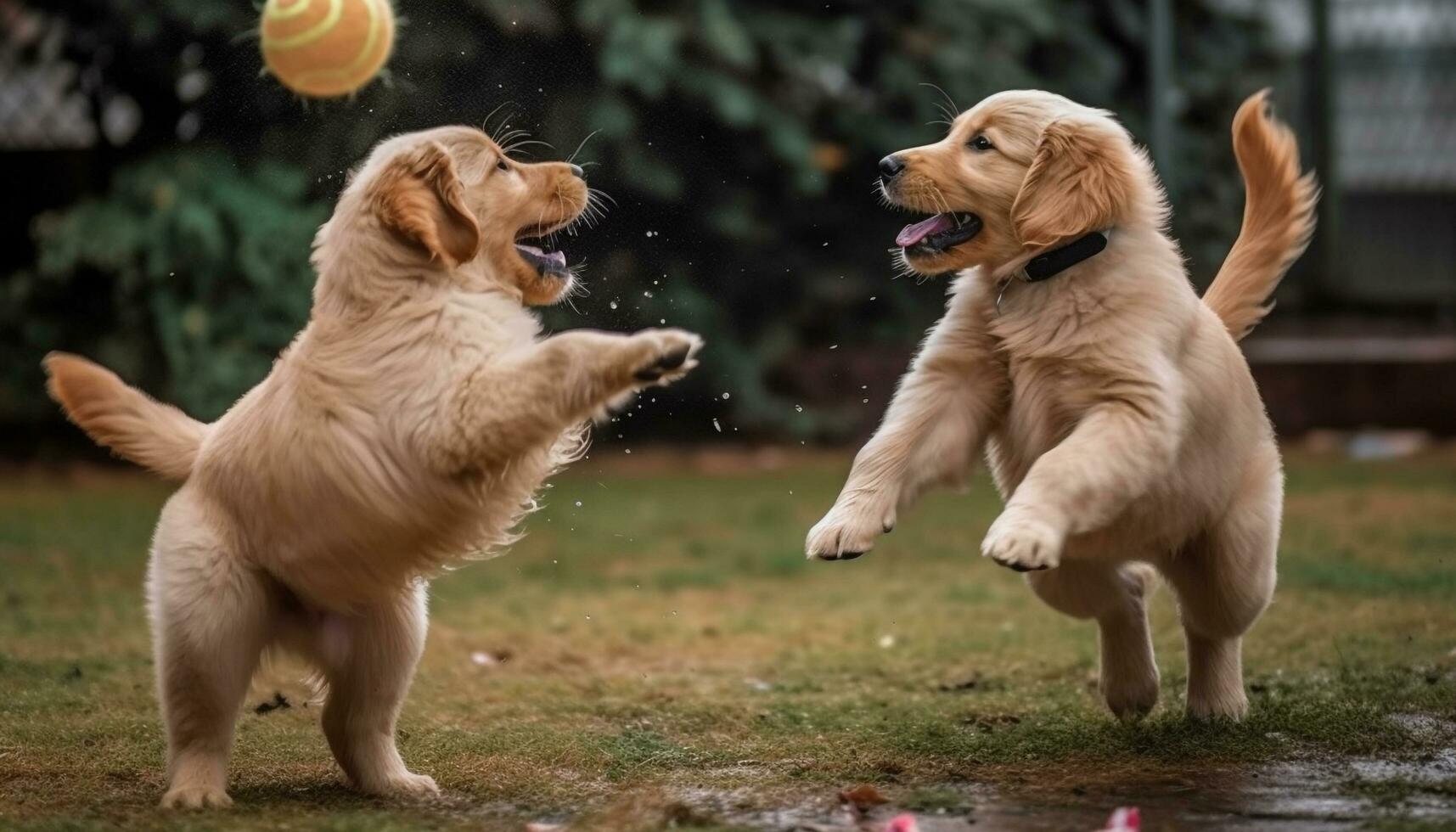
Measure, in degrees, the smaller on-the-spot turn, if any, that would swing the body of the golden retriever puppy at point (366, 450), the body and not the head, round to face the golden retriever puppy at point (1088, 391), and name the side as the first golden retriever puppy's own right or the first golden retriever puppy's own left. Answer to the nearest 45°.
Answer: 0° — it already faces it

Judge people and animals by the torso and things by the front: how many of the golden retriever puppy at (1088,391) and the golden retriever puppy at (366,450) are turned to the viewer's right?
1

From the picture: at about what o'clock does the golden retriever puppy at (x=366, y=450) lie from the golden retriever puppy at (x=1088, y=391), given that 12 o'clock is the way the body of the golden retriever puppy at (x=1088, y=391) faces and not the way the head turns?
the golden retriever puppy at (x=366, y=450) is roughly at 1 o'clock from the golden retriever puppy at (x=1088, y=391).

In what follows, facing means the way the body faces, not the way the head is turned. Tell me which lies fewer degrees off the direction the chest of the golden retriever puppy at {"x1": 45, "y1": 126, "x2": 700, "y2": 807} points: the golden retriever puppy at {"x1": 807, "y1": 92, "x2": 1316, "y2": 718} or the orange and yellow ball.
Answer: the golden retriever puppy

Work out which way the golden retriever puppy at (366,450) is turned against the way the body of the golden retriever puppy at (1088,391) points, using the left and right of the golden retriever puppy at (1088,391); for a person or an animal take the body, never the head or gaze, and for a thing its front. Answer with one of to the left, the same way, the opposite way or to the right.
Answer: the opposite way

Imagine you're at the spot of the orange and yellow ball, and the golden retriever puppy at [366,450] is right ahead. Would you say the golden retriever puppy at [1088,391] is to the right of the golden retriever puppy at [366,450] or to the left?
left

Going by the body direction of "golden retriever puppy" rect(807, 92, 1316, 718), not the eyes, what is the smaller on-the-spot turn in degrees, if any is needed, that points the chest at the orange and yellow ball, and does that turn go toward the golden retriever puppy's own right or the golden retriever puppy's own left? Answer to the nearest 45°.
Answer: approximately 45° to the golden retriever puppy's own right

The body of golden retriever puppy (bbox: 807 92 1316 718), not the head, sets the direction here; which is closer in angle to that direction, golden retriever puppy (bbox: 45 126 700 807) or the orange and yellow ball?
the golden retriever puppy

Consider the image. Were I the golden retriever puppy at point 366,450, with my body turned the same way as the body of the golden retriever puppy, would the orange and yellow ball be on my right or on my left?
on my left

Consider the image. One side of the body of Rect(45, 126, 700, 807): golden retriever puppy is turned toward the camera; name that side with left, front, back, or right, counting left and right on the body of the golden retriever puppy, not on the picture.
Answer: right

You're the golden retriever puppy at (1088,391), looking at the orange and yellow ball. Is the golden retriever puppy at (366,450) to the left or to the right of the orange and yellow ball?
left

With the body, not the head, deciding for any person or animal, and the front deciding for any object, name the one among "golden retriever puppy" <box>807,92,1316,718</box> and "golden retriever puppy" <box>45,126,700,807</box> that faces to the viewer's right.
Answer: "golden retriever puppy" <box>45,126,700,807</box>
